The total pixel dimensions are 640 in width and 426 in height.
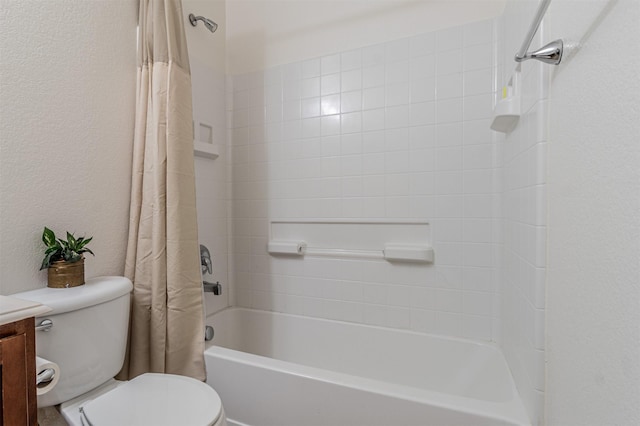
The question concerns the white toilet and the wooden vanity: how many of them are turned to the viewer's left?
0

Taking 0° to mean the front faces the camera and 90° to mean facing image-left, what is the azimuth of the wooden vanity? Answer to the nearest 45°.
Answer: approximately 315°

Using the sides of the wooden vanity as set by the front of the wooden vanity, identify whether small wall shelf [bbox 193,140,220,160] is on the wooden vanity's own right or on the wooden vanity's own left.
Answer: on the wooden vanity's own left

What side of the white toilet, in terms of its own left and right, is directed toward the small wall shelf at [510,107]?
front

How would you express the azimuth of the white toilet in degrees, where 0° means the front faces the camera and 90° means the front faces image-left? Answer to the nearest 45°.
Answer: approximately 315°

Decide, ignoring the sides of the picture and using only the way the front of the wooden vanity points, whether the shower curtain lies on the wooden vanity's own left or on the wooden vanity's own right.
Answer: on the wooden vanity's own left

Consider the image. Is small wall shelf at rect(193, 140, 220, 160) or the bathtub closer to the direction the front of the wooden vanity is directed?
the bathtub

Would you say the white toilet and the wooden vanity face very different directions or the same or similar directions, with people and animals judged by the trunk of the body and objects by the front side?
same or similar directions
